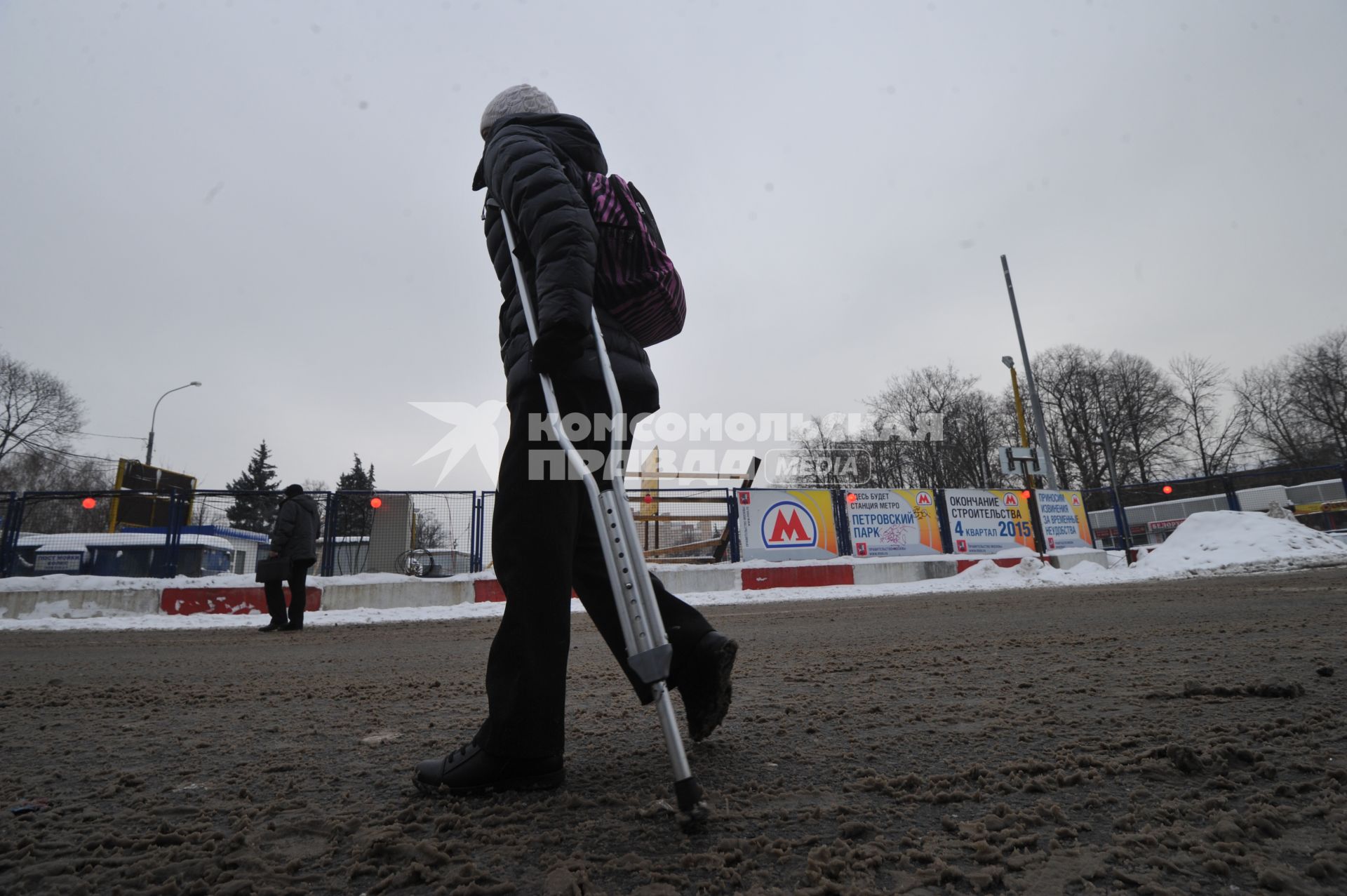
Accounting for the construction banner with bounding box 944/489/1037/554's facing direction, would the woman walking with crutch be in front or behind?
in front

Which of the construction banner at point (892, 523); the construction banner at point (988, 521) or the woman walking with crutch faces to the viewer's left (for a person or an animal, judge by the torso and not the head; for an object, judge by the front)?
the woman walking with crutch

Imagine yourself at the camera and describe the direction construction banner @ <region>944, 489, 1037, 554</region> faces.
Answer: facing the viewer

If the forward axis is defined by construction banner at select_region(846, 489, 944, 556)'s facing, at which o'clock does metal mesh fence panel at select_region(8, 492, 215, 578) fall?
The metal mesh fence panel is roughly at 2 o'clock from the construction banner.

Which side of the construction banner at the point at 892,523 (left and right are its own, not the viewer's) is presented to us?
front

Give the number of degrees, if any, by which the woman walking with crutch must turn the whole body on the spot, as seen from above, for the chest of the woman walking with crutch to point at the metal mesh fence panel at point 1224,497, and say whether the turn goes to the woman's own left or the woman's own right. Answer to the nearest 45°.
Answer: approximately 135° to the woman's own right

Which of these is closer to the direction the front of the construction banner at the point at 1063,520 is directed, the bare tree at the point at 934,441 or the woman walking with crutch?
the woman walking with crutch

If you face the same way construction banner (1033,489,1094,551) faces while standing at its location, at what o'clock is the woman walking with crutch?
The woman walking with crutch is roughly at 12 o'clock from the construction banner.

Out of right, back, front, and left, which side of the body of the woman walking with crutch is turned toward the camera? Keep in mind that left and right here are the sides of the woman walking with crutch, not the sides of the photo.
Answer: left

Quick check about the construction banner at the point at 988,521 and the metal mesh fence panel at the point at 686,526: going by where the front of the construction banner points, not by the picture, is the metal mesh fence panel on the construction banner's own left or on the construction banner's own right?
on the construction banner's own right

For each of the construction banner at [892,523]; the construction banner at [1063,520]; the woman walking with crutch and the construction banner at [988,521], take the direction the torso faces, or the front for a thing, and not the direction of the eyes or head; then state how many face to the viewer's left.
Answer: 1

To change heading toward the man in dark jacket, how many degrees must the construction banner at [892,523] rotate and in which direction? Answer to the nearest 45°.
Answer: approximately 45° to its right
